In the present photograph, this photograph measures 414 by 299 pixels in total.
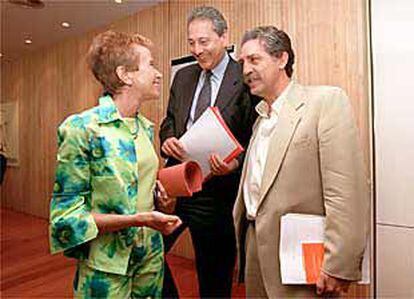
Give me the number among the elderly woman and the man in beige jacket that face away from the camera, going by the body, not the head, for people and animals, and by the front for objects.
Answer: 0

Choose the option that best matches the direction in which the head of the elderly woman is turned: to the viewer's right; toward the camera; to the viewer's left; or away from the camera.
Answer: to the viewer's right

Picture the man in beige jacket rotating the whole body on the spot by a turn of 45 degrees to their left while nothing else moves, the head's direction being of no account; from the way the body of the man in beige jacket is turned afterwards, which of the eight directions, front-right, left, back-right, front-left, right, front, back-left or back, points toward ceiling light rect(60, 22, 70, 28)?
back-right

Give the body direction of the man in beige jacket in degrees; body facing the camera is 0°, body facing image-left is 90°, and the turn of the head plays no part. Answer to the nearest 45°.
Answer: approximately 45°

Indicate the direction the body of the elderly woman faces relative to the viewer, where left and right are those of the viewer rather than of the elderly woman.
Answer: facing the viewer and to the right of the viewer

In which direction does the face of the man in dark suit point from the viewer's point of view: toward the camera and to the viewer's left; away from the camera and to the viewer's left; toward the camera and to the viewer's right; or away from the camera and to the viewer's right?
toward the camera and to the viewer's left
